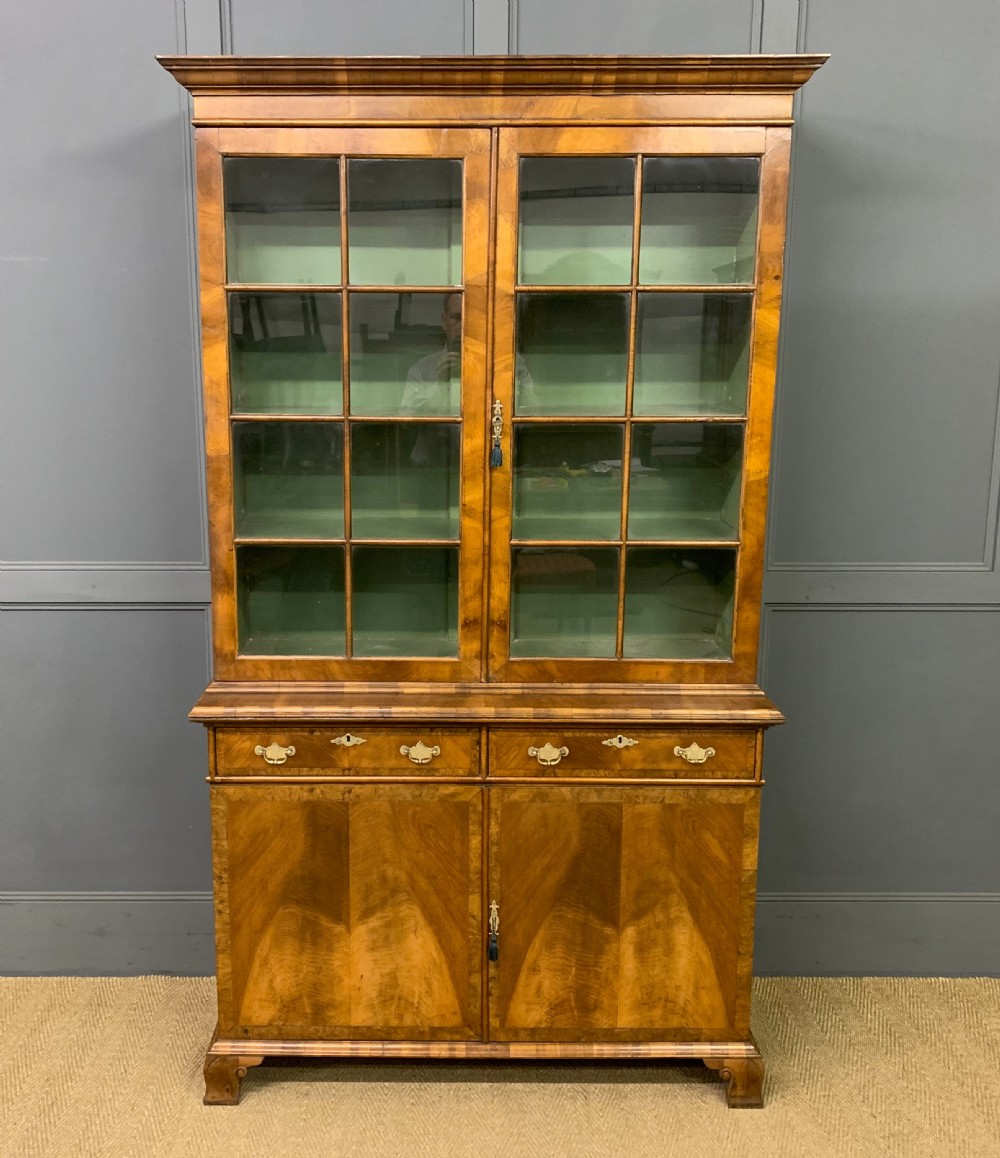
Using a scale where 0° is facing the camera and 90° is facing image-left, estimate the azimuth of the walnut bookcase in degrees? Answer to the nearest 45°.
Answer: approximately 0°
